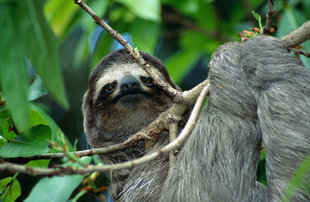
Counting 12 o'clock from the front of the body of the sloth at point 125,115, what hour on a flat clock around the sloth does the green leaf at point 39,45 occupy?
The green leaf is roughly at 2 o'clock from the sloth.

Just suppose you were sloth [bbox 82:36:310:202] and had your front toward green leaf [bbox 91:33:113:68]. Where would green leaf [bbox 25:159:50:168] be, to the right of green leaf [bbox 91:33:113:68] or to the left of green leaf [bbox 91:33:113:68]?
left

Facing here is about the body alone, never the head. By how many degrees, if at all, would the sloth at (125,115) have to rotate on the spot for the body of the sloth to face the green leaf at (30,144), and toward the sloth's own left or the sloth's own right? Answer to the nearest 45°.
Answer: approximately 45° to the sloth's own right

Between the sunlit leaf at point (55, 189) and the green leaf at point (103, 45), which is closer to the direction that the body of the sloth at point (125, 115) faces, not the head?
the sunlit leaf

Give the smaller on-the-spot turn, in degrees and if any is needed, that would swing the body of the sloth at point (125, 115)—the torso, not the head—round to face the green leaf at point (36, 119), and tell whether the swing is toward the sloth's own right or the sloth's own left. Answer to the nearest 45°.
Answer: approximately 45° to the sloth's own right
